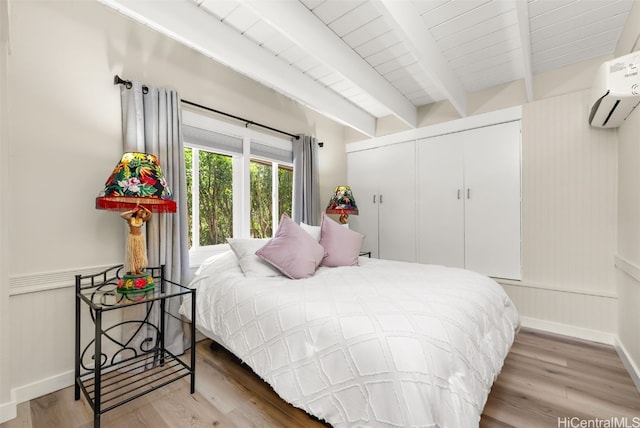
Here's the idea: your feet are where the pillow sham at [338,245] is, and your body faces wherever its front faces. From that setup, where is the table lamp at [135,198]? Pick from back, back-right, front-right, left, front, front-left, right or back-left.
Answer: right

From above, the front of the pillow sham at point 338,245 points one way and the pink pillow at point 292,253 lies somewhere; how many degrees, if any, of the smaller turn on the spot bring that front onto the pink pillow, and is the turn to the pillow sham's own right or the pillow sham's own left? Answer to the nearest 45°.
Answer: approximately 90° to the pillow sham's own right

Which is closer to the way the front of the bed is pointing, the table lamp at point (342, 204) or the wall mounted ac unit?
the wall mounted ac unit

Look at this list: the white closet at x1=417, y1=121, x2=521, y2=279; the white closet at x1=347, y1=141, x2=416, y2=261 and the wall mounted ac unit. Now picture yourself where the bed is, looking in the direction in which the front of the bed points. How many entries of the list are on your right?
0

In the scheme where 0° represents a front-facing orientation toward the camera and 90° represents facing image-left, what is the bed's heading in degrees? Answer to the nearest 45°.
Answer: approximately 315°

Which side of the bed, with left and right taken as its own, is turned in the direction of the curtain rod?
back

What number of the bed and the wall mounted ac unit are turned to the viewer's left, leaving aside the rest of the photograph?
1

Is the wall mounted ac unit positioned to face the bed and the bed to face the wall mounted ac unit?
no

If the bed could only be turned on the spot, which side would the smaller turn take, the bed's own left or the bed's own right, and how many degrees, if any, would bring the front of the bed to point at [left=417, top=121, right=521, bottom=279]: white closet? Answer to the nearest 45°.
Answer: approximately 90° to the bed's own left

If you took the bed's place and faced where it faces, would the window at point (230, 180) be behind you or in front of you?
behind

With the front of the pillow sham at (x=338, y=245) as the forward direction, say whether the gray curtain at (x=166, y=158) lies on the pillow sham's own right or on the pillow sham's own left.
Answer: on the pillow sham's own right

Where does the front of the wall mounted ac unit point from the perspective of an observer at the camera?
facing to the left of the viewer

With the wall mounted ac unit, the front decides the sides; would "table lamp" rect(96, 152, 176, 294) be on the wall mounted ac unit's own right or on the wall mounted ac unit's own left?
on the wall mounted ac unit's own left

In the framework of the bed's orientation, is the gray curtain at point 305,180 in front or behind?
behind

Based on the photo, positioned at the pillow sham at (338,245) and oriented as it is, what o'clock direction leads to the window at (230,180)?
The window is roughly at 5 o'clock from the pillow sham.

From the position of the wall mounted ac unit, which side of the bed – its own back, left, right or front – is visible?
left

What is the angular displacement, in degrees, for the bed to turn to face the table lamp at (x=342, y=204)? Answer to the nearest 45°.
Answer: approximately 135° to its left

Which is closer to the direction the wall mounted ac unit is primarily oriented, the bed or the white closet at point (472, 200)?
the white closet

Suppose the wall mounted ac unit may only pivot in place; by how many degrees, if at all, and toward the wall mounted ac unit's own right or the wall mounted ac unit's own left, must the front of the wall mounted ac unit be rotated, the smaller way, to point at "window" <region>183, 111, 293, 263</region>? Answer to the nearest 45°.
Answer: approximately 45° to the wall mounted ac unit's own left
